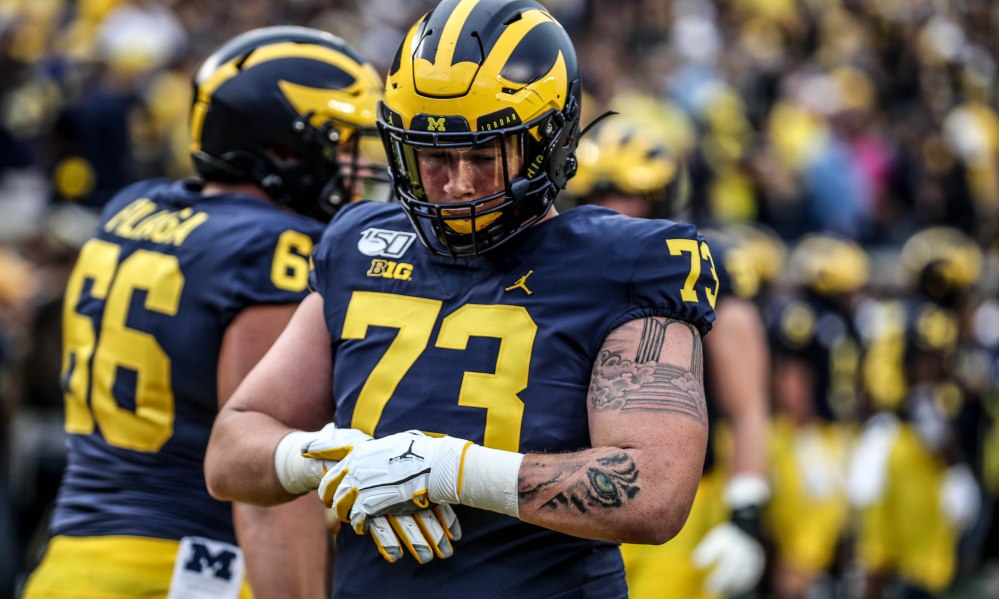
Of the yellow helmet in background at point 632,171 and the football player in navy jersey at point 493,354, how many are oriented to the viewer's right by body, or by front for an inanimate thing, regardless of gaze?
0

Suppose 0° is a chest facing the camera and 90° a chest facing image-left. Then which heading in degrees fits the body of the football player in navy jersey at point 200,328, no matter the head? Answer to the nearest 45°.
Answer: approximately 225°

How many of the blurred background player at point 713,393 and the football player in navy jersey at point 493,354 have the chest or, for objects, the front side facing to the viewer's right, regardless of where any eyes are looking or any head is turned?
0

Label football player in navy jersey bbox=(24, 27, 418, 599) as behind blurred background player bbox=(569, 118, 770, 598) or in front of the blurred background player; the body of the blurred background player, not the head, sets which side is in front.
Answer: in front

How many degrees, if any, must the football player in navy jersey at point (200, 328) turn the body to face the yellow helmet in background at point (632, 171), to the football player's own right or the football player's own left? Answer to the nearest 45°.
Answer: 0° — they already face it

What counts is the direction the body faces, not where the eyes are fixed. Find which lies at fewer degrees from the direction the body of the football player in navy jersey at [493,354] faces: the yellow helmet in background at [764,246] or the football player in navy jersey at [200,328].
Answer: the football player in navy jersey

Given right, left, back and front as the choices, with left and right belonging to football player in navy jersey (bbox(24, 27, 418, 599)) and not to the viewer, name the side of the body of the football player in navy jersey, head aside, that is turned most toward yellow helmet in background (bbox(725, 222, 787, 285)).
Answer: front

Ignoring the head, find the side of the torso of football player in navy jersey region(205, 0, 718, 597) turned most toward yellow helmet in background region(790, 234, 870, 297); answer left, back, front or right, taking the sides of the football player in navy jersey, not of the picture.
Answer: back

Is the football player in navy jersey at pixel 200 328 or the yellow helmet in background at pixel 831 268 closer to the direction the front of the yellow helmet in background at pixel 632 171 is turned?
the football player in navy jersey
